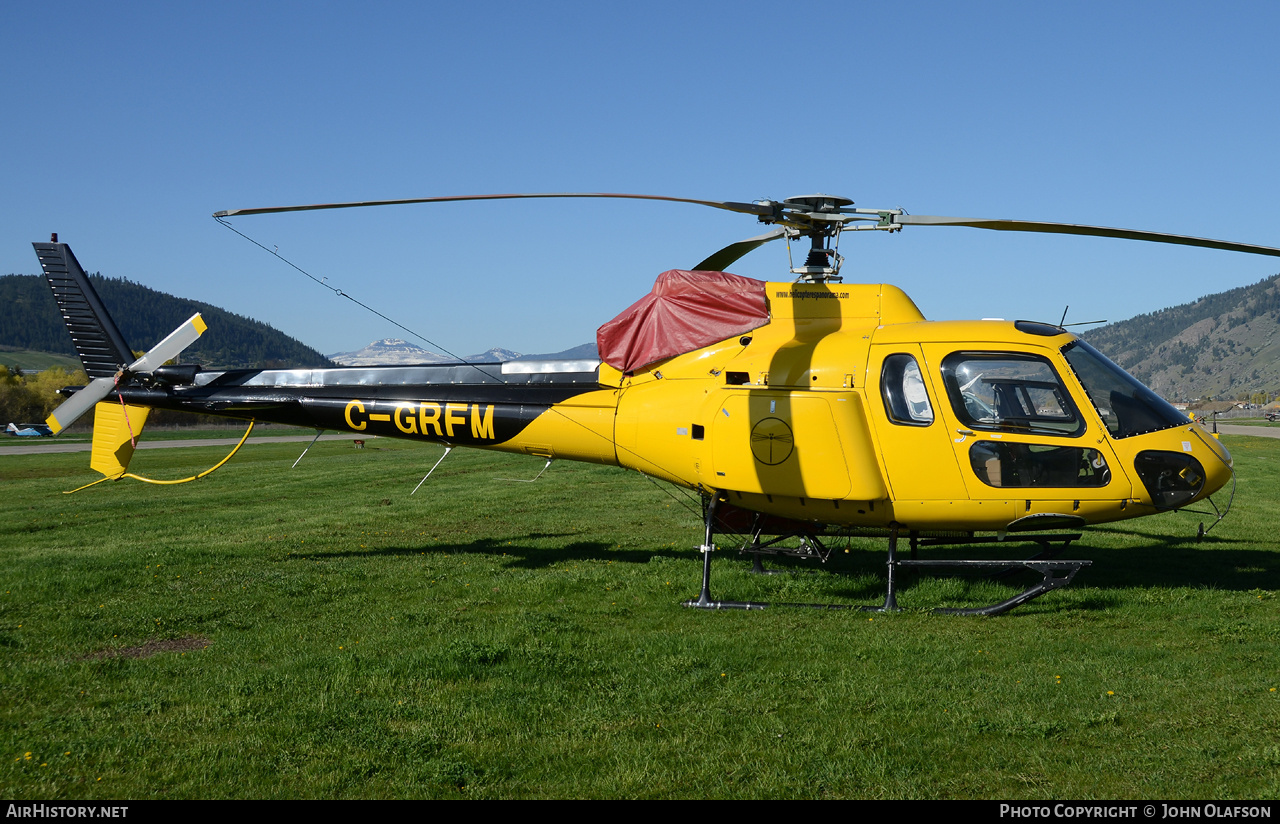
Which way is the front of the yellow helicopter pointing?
to the viewer's right
